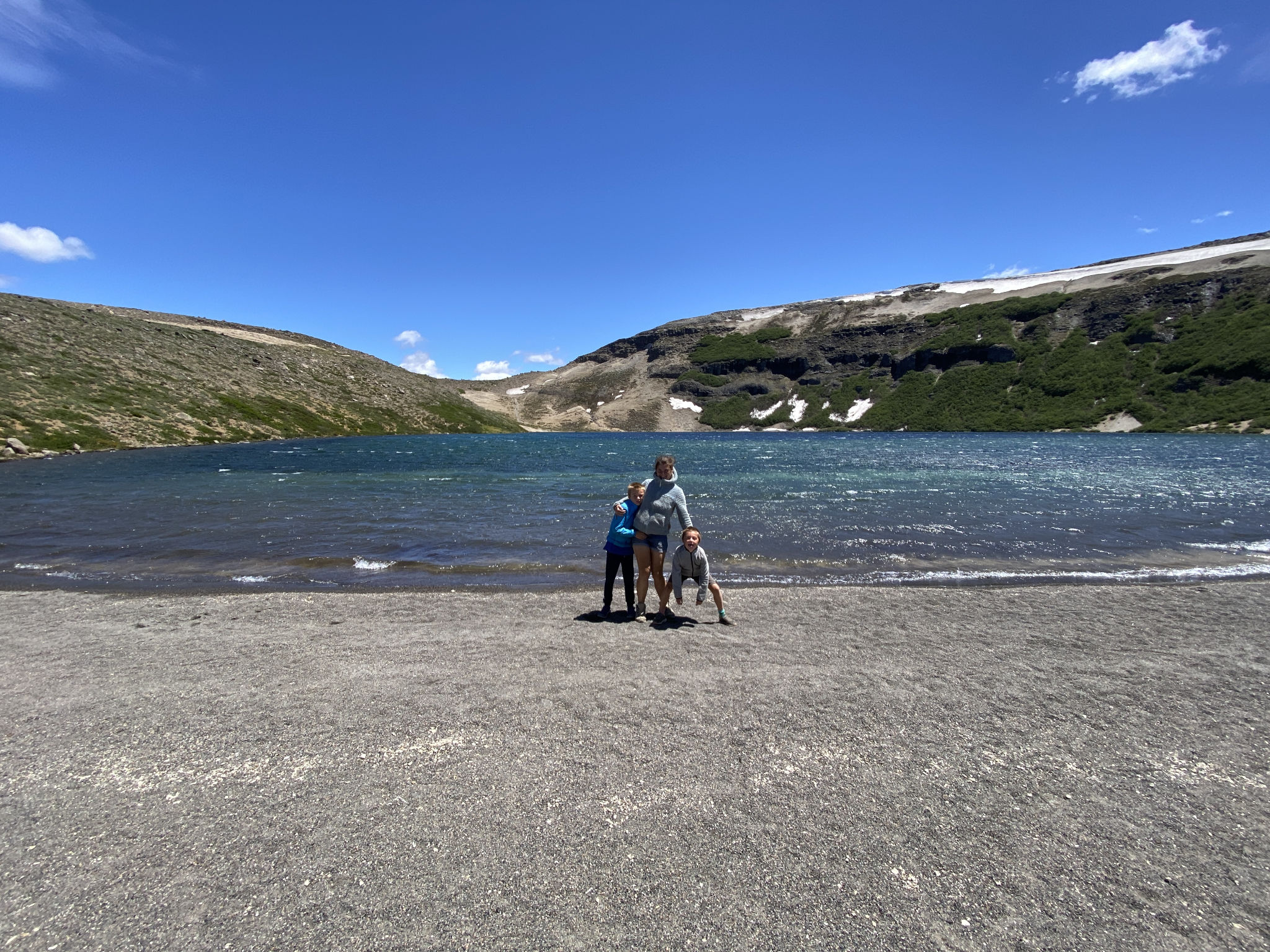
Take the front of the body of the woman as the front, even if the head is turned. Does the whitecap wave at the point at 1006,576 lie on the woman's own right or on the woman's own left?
on the woman's own left

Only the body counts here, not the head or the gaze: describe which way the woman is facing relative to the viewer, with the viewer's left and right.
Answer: facing the viewer

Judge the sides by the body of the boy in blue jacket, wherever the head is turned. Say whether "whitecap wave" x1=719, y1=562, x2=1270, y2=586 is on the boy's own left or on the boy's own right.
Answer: on the boy's own left

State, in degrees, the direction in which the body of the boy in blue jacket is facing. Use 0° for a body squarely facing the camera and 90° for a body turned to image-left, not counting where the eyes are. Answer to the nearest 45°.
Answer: approximately 315°

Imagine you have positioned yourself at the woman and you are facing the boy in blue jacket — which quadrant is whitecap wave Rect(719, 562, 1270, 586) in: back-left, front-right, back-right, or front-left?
back-right

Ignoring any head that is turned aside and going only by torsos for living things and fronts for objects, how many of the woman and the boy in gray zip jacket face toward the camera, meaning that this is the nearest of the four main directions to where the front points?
2

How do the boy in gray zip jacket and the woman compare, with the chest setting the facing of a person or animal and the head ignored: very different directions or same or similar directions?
same or similar directions

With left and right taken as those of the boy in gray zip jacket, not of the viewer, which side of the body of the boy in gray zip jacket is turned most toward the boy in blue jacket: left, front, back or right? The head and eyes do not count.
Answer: right

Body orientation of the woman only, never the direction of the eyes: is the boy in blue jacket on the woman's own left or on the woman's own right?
on the woman's own right
